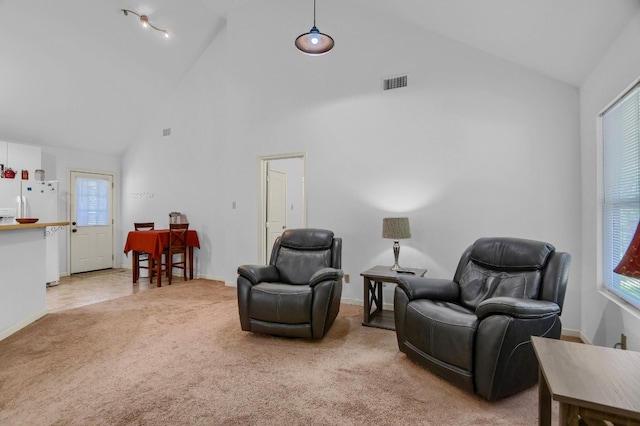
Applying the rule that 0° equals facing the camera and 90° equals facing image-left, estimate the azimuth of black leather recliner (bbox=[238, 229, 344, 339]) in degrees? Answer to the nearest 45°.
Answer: approximately 45°

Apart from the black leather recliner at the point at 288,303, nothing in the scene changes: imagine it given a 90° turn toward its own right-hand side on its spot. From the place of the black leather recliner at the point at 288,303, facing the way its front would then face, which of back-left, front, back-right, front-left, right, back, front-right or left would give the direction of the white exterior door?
front

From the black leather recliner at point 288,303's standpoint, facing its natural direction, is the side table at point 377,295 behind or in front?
behind

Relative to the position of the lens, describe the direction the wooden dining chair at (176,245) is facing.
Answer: facing away from the viewer and to the left of the viewer

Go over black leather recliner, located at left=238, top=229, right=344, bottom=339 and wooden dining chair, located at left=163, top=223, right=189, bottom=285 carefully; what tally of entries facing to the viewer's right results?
0

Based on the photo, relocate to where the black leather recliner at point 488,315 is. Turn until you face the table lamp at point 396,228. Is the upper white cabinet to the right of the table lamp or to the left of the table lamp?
left

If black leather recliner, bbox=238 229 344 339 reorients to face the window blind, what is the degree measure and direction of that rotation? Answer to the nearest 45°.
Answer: approximately 135° to its left

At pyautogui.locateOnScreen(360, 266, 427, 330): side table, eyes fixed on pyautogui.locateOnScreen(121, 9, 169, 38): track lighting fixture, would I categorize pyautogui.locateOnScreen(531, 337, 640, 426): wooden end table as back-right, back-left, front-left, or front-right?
back-left

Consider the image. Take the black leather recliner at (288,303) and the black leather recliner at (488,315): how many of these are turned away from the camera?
0
